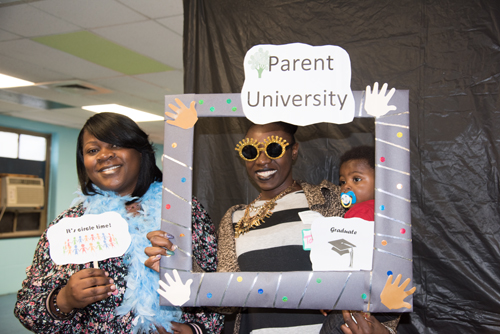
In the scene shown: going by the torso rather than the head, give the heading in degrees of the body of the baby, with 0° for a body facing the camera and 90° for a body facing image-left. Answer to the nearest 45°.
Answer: approximately 45°

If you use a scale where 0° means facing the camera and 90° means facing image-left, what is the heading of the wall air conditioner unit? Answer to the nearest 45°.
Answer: approximately 315°

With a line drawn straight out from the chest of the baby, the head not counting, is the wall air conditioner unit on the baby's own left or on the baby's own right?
on the baby's own right

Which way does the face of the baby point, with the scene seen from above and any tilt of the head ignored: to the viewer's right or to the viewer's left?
to the viewer's left
